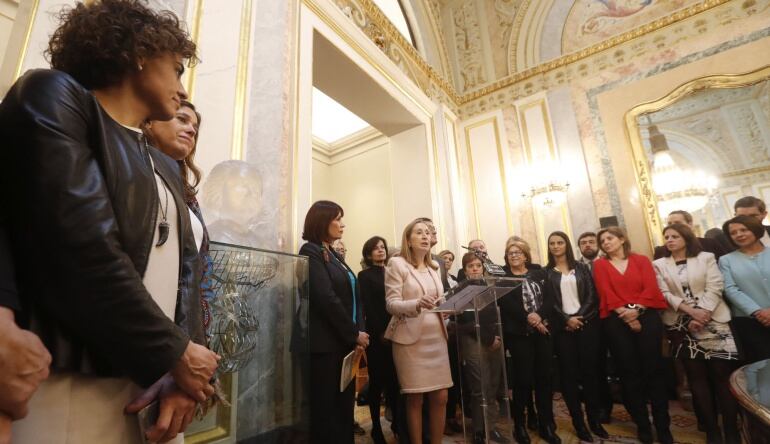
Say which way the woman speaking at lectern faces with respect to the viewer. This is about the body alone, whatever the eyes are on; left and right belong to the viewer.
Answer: facing the viewer and to the right of the viewer

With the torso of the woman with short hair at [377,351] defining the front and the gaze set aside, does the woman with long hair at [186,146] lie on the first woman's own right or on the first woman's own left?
on the first woman's own right

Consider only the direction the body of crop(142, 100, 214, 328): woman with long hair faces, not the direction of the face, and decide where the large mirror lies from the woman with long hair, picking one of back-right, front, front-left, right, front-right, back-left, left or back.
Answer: front-left

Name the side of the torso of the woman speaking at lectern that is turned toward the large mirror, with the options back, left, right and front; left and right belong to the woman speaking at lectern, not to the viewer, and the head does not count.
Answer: left

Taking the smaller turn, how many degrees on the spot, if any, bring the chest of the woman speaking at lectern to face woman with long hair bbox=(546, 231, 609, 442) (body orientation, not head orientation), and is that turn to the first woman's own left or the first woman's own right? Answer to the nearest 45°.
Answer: approximately 90° to the first woman's own left

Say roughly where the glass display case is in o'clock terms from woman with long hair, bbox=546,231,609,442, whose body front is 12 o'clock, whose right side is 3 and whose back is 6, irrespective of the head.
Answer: The glass display case is roughly at 1 o'clock from the woman with long hair.

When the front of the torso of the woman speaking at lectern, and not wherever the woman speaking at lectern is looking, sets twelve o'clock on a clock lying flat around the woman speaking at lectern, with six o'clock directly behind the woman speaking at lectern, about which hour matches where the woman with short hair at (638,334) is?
The woman with short hair is roughly at 10 o'clock from the woman speaking at lectern.

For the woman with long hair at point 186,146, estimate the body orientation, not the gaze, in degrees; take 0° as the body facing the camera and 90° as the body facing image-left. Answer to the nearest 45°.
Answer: approximately 315°

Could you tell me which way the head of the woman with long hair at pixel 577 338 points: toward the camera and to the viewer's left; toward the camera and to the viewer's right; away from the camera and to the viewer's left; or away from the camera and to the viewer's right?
toward the camera and to the viewer's left

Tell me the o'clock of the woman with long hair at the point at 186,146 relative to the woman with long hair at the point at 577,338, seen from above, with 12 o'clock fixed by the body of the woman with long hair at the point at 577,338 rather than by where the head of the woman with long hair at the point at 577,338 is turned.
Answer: the woman with long hair at the point at 186,146 is roughly at 1 o'clock from the woman with long hair at the point at 577,338.

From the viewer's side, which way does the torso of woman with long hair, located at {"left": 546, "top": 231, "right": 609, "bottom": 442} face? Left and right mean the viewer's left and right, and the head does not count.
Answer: facing the viewer
